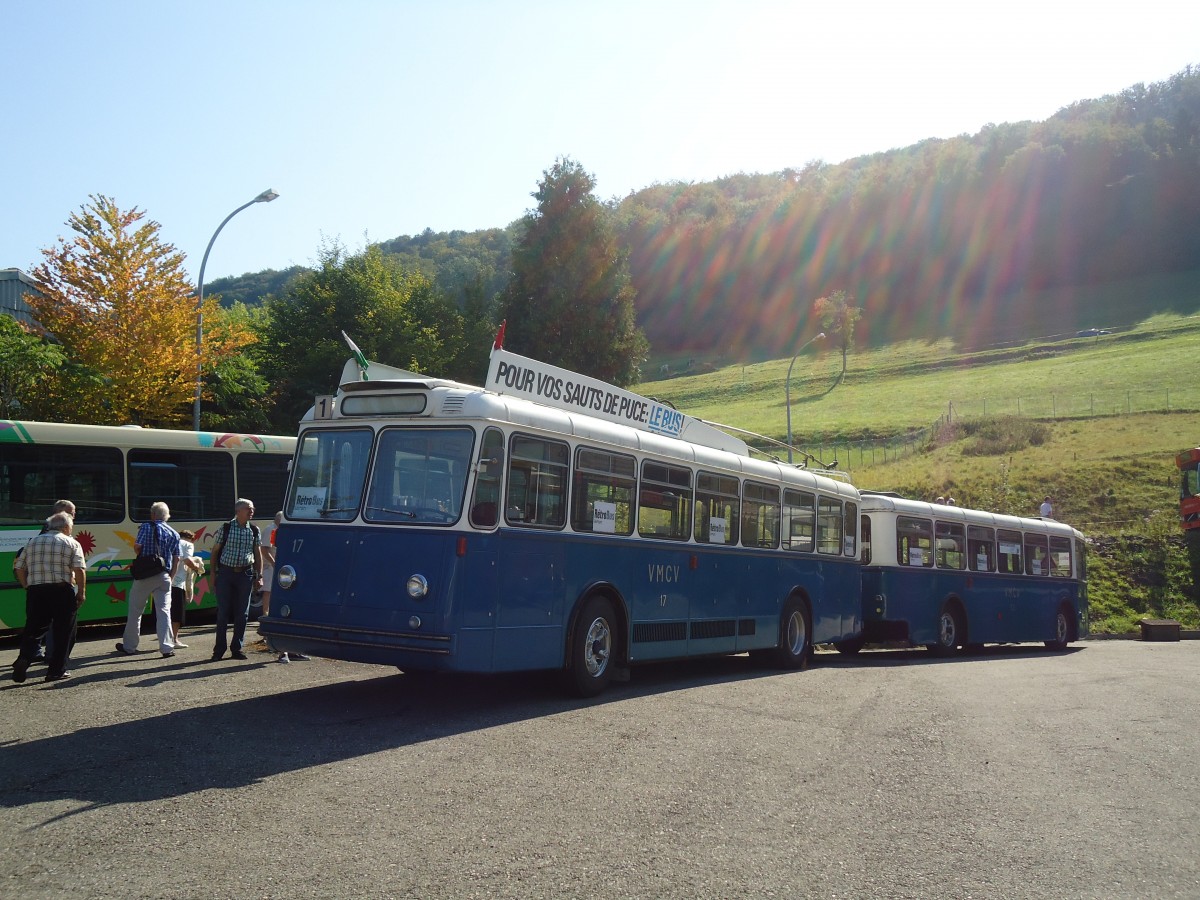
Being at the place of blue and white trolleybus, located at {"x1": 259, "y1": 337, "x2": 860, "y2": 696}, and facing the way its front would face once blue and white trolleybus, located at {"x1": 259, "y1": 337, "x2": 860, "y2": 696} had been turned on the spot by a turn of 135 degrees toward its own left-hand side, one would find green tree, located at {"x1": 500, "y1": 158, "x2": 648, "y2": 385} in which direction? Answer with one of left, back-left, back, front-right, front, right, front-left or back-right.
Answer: left

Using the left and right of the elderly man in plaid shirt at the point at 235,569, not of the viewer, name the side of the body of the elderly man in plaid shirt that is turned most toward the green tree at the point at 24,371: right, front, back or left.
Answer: back

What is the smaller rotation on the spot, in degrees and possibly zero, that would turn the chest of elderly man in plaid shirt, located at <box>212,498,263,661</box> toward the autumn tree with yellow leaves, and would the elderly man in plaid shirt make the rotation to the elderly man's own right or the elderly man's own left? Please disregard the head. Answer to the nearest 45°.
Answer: approximately 180°

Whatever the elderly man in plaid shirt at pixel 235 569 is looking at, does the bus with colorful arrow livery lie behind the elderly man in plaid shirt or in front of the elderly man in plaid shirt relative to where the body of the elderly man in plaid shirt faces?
behind

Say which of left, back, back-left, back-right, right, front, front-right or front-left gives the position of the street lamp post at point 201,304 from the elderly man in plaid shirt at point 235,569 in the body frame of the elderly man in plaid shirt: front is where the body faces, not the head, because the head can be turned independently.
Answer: back

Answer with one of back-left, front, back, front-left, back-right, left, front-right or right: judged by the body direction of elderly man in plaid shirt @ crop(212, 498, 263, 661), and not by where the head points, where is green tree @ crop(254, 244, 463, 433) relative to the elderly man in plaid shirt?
back

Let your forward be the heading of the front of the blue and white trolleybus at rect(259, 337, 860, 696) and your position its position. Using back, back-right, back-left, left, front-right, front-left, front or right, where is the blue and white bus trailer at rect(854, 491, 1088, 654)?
back
